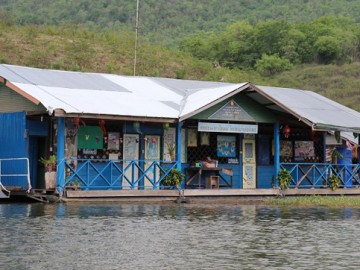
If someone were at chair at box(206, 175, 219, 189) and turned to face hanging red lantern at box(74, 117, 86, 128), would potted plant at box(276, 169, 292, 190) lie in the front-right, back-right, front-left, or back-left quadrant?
back-left

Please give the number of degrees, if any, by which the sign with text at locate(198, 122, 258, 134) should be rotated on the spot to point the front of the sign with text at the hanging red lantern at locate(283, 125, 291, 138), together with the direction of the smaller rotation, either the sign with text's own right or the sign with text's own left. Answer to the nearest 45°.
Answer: approximately 135° to the sign with text's own left

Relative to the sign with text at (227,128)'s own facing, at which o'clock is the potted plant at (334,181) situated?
The potted plant is roughly at 8 o'clock from the sign with text.

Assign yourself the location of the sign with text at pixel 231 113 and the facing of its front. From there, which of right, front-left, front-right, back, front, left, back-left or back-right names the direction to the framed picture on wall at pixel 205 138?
back-right

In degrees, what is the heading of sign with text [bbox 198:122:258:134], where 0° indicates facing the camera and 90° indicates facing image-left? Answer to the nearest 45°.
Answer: approximately 0°

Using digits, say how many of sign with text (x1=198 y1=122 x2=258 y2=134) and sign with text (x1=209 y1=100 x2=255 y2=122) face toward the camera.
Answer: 2

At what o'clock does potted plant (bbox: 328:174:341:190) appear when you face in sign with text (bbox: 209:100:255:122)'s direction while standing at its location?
The potted plant is roughly at 8 o'clock from the sign with text.

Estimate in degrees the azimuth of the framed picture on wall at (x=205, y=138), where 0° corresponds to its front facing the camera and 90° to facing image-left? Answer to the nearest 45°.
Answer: approximately 0°
